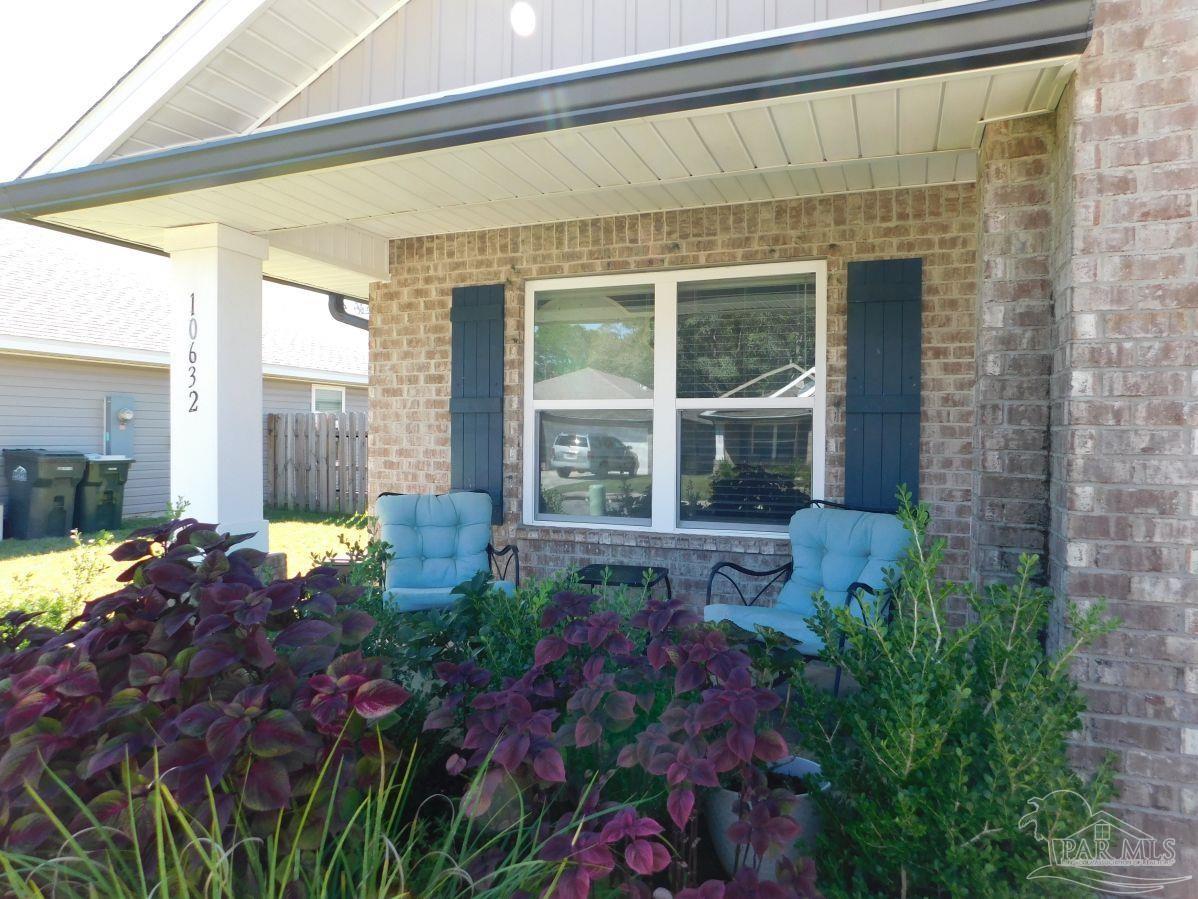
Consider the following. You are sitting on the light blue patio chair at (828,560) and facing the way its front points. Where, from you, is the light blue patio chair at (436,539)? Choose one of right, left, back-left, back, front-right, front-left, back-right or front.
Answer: front-right

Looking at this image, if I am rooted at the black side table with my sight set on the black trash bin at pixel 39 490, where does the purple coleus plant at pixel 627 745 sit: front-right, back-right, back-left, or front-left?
back-left

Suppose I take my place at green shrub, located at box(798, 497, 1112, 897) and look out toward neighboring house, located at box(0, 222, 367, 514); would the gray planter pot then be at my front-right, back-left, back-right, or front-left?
front-left

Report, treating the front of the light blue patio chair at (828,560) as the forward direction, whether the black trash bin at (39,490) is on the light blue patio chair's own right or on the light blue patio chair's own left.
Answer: on the light blue patio chair's own right

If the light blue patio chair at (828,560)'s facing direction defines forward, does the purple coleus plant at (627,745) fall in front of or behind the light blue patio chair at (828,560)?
in front

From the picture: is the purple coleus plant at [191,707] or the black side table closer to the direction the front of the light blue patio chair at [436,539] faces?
the purple coleus plant

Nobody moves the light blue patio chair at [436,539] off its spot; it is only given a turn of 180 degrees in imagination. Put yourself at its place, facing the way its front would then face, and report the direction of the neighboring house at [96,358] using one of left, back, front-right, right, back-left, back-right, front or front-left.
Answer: front-left

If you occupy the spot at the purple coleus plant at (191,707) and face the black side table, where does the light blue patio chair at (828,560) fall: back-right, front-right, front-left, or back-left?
front-right

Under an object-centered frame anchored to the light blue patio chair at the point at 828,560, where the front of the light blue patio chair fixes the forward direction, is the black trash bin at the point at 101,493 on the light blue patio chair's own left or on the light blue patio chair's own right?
on the light blue patio chair's own right

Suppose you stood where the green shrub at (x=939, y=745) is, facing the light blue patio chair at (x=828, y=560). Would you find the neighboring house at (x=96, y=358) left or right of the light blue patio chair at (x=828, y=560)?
left

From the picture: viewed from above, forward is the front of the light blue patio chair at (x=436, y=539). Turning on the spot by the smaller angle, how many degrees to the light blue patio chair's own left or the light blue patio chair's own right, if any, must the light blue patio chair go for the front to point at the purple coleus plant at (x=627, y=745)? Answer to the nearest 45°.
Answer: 0° — it already faces it

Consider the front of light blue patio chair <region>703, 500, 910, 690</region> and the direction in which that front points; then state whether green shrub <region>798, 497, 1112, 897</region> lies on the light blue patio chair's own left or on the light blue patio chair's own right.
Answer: on the light blue patio chair's own left

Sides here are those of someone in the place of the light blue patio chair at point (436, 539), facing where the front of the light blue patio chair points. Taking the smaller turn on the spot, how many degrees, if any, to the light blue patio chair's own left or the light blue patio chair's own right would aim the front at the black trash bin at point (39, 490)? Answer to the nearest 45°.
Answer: approximately 135° to the light blue patio chair's own right

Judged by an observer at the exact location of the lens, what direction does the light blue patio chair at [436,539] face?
facing the viewer

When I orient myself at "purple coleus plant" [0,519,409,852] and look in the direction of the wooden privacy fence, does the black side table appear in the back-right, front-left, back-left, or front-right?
front-right

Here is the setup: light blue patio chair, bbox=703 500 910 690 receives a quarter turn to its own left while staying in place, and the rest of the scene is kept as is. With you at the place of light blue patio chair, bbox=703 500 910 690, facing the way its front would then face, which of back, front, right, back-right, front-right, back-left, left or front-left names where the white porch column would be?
back-right

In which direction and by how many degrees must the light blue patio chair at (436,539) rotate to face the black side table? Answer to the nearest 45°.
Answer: approximately 45° to its left

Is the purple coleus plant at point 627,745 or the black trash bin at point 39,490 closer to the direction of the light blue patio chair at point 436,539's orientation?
the purple coleus plant
